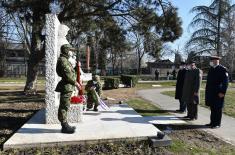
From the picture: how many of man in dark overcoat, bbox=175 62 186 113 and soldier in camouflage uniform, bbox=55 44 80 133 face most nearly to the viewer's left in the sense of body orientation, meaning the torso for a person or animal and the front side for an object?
1

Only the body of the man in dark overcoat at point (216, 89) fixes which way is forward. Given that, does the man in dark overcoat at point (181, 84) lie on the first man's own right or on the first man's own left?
on the first man's own right

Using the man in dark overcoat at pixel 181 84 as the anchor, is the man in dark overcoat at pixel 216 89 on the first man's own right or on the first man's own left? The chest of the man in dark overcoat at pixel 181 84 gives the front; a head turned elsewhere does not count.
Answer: on the first man's own left

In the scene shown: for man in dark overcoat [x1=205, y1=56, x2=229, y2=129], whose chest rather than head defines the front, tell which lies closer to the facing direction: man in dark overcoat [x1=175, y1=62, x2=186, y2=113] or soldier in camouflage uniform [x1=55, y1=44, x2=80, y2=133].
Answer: the soldier in camouflage uniform

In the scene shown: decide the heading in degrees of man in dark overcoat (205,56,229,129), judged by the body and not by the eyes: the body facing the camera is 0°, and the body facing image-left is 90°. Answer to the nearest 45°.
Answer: approximately 45°

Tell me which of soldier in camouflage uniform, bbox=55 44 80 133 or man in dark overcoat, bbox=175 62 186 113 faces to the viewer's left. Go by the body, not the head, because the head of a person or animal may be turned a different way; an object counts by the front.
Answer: the man in dark overcoat

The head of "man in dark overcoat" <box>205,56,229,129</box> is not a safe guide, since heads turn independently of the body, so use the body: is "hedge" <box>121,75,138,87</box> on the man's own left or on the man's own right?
on the man's own right

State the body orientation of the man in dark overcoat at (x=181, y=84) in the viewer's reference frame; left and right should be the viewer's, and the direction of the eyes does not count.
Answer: facing to the left of the viewer

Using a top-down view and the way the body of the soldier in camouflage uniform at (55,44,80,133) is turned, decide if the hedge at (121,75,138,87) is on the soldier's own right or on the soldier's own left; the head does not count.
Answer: on the soldier's own left
